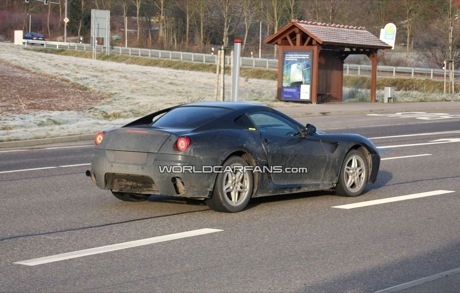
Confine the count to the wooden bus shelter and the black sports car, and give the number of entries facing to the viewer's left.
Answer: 0

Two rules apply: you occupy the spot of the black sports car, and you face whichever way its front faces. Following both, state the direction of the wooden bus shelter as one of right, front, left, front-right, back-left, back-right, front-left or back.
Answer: front-left

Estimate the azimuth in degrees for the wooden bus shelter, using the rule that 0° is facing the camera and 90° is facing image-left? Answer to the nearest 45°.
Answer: approximately 315°

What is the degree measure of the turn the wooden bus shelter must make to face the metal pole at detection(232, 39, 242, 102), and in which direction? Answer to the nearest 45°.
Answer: approximately 90° to its right

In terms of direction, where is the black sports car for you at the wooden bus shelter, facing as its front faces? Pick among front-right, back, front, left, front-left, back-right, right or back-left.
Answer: front-right

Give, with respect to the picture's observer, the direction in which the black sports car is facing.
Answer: facing away from the viewer and to the right of the viewer

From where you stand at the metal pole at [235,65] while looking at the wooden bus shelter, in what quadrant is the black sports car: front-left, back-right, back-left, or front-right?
back-right

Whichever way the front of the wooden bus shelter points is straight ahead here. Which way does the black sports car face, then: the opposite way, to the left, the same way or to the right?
to the left
